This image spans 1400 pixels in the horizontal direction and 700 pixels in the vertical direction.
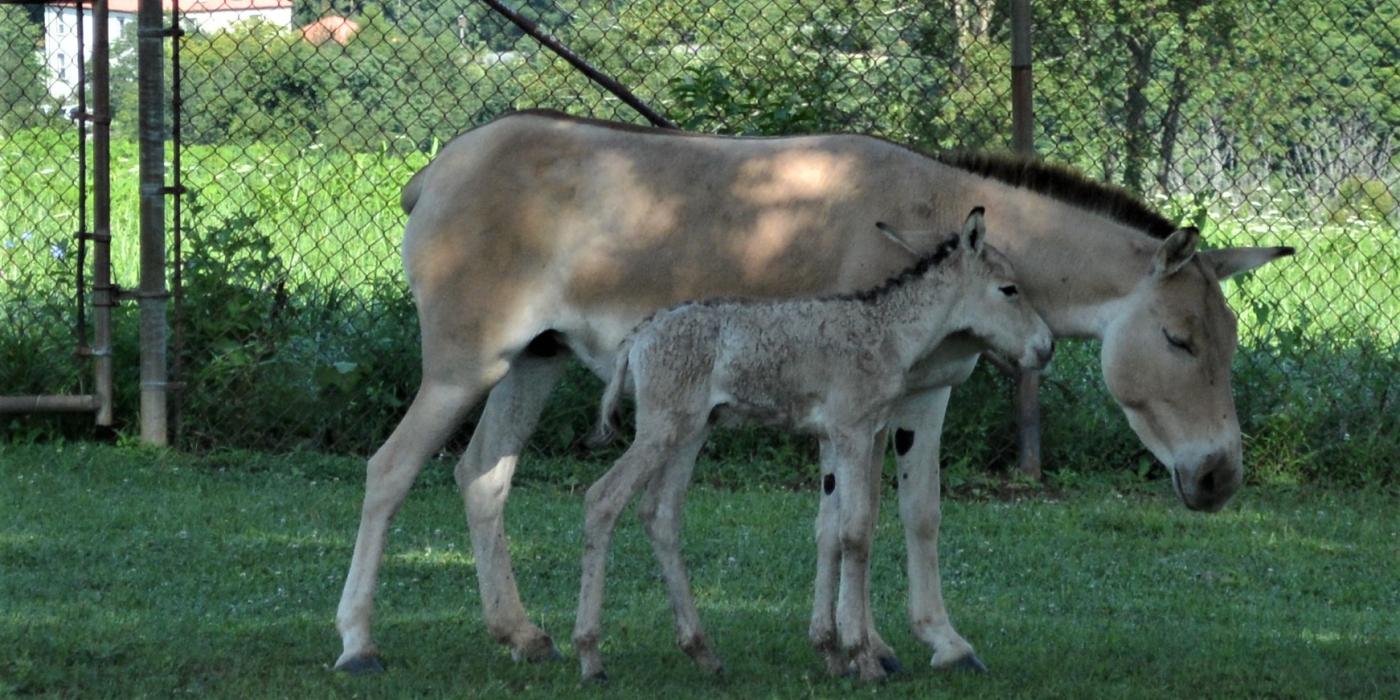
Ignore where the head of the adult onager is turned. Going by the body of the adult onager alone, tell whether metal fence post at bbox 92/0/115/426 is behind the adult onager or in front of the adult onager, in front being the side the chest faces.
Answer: behind

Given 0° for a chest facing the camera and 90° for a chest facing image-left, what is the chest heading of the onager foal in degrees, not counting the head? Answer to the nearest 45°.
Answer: approximately 270°

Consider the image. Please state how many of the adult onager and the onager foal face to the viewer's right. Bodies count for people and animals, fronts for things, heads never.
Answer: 2

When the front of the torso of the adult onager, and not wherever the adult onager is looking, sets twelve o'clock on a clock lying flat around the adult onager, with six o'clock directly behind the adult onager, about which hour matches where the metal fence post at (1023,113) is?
The metal fence post is roughly at 10 o'clock from the adult onager.

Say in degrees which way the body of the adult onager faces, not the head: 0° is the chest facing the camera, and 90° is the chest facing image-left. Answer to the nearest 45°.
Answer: approximately 270°

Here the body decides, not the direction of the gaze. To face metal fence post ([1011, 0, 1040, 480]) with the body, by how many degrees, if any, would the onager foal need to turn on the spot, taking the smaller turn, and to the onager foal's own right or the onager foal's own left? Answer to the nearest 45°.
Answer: approximately 90° to the onager foal's own left
